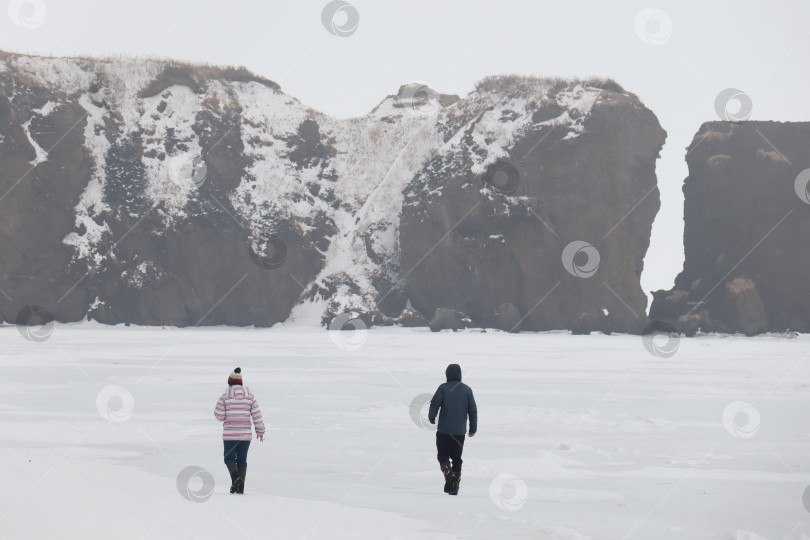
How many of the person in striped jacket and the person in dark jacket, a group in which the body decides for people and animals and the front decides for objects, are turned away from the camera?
2

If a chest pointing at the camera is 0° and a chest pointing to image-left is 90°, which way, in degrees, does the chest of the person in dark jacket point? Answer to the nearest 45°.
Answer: approximately 180°

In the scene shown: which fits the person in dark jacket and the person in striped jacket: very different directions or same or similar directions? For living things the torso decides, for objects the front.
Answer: same or similar directions

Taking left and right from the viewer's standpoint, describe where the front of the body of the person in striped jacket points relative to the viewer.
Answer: facing away from the viewer

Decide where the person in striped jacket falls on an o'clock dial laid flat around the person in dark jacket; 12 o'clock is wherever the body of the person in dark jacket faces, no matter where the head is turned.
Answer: The person in striped jacket is roughly at 8 o'clock from the person in dark jacket.

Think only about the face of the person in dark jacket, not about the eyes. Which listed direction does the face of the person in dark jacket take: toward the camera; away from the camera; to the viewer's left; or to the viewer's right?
away from the camera

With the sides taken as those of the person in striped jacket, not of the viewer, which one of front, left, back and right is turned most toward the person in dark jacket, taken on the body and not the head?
right
